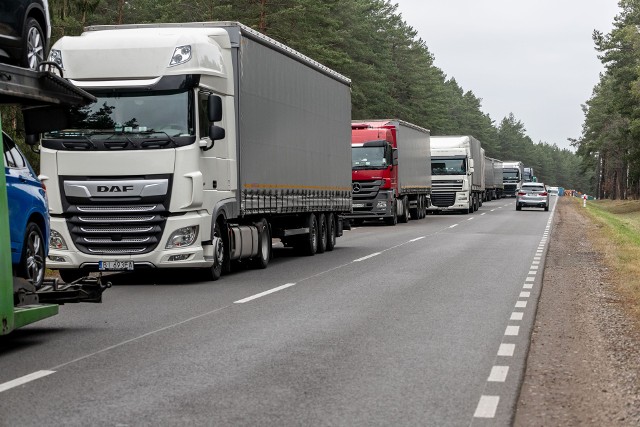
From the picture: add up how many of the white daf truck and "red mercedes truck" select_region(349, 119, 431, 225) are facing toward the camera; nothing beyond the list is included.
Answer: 2

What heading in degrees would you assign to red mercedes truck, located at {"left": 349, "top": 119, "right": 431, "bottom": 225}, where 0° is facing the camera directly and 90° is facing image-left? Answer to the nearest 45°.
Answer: approximately 0°

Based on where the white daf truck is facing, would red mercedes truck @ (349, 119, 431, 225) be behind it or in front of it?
behind

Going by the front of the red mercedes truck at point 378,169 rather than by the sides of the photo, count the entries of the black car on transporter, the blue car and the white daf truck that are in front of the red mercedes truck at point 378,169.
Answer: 3

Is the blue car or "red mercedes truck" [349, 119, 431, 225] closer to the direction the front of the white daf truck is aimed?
the blue car

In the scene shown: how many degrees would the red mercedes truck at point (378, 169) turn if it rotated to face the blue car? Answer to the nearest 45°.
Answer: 0° — it already faces it

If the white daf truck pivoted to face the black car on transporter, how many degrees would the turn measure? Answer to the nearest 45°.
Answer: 0° — it already faces it

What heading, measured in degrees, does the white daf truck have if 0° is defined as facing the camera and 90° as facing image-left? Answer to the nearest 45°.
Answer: approximately 0°

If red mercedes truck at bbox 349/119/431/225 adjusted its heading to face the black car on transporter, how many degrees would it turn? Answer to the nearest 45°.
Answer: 0° — it already faces it
